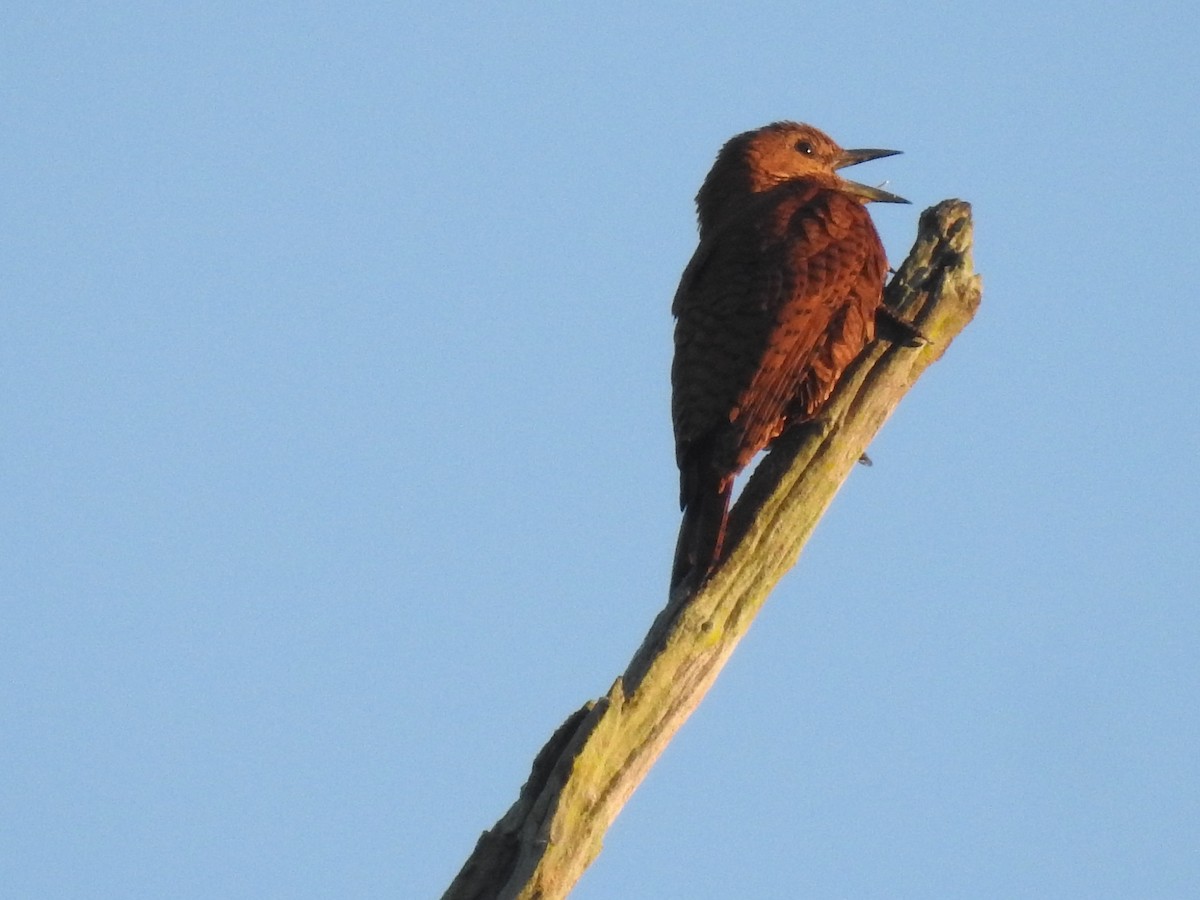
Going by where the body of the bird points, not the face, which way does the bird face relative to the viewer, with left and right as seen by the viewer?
facing away from the viewer and to the right of the viewer
